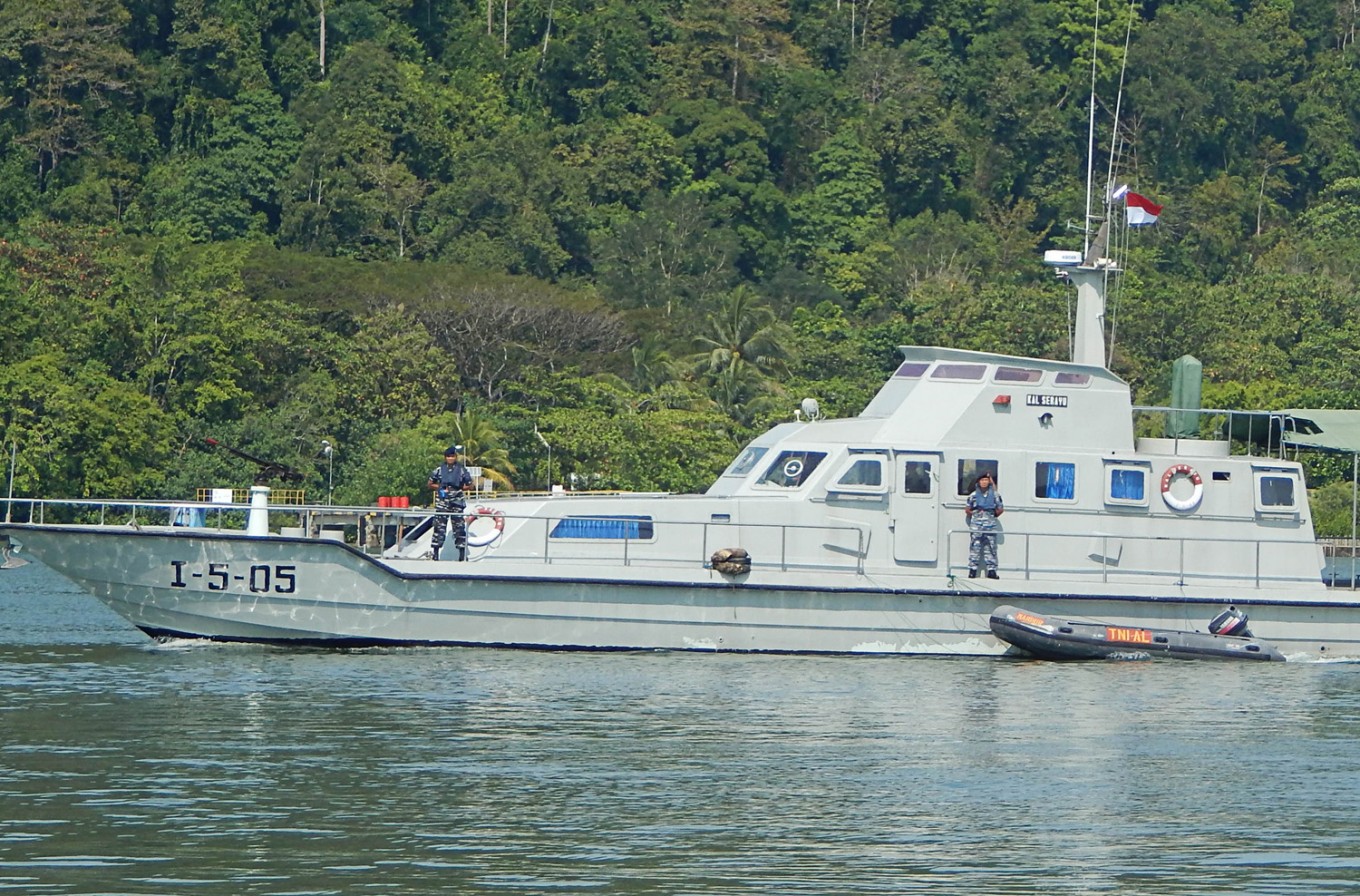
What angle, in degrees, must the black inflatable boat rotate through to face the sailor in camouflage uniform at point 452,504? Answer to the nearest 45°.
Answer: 0° — it already faces them

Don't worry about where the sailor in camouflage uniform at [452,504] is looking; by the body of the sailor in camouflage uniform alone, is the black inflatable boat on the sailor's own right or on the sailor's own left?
on the sailor's own left

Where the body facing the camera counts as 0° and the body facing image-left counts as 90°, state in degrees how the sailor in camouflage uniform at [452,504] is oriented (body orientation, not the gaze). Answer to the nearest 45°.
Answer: approximately 0°

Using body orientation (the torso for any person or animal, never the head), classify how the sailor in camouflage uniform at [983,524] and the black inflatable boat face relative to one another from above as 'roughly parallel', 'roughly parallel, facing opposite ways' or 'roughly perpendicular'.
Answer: roughly perpendicular

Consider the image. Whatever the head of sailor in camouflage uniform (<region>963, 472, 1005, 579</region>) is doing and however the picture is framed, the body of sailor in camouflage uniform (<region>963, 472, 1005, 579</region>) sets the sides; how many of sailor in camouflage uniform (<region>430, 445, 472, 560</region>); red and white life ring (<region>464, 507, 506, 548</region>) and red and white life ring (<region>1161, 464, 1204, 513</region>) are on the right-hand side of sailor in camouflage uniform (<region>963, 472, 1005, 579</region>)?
2

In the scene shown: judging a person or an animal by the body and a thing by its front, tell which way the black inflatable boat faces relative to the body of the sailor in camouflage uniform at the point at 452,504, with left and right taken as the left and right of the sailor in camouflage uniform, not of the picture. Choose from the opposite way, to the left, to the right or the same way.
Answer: to the right

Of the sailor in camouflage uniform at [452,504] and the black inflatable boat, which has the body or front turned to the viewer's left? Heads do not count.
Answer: the black inflatable boat

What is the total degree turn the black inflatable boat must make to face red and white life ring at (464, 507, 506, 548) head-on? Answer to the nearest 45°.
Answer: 0° — it already faces it

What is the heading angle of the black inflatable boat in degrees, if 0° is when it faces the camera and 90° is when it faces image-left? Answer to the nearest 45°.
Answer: approximately 90°

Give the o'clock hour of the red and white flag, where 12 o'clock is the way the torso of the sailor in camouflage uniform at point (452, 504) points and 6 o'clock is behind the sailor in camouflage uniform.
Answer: The red and white flag is roughly at 9 o'clock from the sailor in camouflage uniform.
